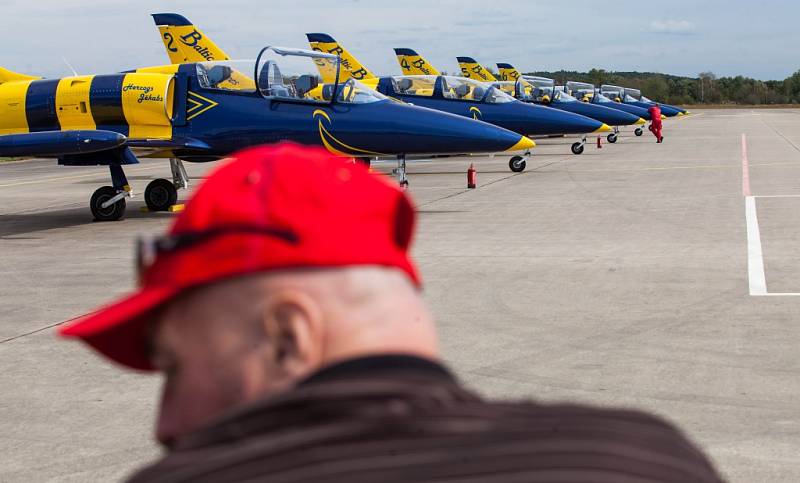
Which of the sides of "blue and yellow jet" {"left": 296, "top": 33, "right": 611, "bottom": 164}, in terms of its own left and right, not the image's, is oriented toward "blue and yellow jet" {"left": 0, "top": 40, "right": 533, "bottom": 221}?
right

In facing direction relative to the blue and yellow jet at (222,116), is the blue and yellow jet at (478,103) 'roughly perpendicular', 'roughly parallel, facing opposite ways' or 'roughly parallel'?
roughly parallel

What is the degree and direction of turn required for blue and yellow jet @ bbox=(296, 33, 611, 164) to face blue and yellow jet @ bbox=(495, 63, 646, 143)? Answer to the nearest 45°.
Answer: approximately 90° to its left

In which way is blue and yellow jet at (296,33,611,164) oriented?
to the viewer's right

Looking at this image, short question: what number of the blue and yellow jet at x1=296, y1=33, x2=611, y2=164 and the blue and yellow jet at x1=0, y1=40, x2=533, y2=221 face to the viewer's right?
2

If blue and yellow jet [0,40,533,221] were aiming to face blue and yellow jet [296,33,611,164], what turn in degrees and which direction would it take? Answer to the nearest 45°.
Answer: approximately 45° to its left

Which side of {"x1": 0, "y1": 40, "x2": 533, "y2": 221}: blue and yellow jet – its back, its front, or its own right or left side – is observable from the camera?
right
